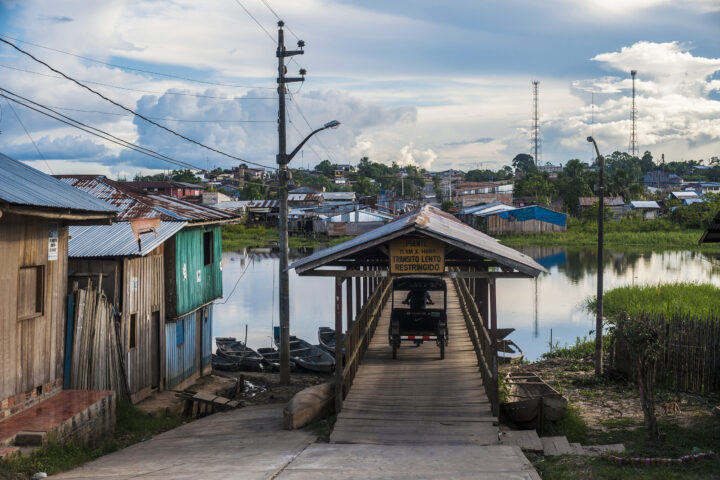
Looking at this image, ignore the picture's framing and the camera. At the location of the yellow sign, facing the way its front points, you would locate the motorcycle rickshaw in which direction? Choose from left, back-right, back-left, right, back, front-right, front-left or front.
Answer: back

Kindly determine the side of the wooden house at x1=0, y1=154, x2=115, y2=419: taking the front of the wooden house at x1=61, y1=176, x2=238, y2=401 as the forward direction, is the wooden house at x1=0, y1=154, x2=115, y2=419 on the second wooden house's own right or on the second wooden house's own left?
on the second wooden house's own right

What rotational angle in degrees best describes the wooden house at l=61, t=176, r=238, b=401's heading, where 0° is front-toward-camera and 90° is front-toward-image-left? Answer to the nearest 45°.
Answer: approximately 315°

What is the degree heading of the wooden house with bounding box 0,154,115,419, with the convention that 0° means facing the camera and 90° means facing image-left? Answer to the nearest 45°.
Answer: approximately 315°

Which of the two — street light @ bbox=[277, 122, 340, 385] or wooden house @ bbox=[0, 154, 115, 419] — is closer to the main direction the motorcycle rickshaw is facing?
the street light

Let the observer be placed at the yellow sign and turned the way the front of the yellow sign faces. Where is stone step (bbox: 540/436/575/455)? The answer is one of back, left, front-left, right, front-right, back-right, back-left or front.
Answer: front-left

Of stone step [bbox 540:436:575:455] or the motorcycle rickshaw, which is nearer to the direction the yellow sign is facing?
the stone step
